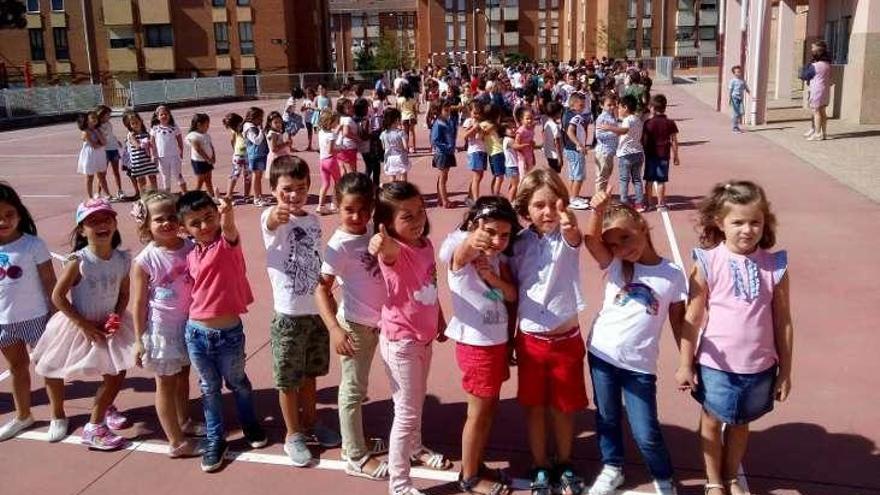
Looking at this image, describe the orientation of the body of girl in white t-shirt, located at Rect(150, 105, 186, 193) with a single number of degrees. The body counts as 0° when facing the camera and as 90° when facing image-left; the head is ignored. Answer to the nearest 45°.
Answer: approximately 0°

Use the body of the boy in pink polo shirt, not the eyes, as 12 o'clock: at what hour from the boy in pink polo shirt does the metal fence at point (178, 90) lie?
The metal fence is roughly at 6 o'clock from the boy in pink polo shirt.

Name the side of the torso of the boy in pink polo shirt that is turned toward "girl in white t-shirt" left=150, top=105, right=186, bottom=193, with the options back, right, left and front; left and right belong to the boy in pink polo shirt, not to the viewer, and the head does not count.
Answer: back

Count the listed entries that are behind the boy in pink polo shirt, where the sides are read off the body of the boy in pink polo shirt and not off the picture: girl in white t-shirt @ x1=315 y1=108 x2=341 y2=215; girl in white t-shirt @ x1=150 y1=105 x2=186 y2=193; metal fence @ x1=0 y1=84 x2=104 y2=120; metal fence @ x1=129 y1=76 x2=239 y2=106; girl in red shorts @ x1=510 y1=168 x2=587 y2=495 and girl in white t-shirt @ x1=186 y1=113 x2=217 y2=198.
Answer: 5

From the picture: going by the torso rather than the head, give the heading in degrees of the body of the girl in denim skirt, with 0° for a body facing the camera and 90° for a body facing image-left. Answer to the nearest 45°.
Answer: approximately 0°

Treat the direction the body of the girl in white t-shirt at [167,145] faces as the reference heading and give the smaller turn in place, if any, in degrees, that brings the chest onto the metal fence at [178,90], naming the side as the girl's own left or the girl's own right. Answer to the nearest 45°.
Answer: approximately 180°
